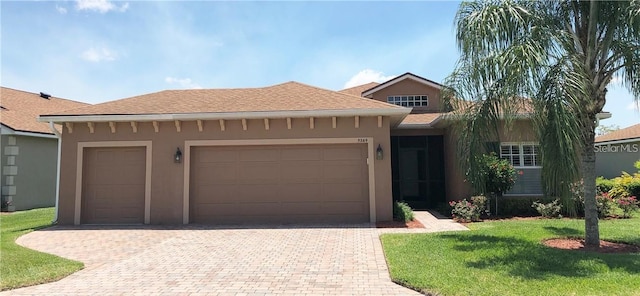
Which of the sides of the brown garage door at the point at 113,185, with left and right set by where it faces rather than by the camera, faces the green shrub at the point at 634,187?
left

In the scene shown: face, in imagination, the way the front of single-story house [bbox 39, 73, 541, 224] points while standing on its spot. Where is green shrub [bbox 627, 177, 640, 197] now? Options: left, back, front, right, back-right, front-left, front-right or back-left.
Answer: left

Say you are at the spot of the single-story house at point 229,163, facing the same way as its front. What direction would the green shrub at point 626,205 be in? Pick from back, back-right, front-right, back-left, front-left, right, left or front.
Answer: left

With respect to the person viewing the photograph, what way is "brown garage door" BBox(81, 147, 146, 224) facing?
facing the viewer

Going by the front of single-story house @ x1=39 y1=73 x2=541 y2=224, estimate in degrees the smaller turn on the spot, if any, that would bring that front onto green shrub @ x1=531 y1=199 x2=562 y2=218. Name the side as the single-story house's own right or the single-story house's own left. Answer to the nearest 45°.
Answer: approximately 90° to the single-story house's own left

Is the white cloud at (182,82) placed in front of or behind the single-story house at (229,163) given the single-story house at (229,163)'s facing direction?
behind

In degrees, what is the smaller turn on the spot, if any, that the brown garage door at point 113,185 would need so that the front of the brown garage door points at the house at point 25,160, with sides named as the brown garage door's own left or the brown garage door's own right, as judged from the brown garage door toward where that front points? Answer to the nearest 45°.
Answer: approximately 135° to the brown garage door's own right

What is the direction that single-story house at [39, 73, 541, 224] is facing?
toward the camera

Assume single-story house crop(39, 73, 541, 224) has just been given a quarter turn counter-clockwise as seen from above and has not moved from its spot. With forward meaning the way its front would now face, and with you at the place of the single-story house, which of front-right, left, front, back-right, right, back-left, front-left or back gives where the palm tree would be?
front-right

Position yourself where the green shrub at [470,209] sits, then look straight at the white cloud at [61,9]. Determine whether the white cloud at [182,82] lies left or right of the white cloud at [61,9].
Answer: right

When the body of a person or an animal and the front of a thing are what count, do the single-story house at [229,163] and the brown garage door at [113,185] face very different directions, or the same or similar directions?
same or similar directions
